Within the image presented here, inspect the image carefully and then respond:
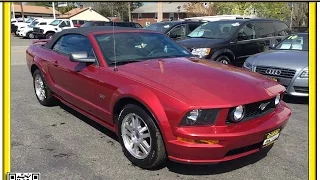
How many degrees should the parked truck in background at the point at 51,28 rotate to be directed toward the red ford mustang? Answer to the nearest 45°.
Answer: approximately 45° to its left

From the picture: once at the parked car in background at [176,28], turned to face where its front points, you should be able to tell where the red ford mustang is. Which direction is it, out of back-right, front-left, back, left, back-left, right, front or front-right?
front-left

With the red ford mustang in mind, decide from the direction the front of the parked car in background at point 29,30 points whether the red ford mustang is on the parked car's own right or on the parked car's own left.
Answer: on the parked car's own left

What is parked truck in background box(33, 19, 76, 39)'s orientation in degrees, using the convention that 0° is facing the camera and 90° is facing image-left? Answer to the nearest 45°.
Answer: approximately 45°

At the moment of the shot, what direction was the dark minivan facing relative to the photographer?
facing the viewer and to the left of the viewer

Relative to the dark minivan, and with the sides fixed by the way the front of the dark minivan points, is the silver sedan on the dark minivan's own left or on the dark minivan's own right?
on the dark minivan's own left

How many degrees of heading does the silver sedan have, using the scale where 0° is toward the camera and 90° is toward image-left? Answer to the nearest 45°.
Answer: approximately 45°
